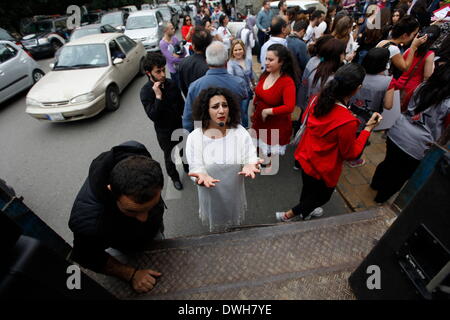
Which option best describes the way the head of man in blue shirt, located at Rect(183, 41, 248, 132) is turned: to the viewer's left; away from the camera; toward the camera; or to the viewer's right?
away from the camera

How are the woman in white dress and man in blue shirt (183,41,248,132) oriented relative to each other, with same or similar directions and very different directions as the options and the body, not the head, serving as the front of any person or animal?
very different directions

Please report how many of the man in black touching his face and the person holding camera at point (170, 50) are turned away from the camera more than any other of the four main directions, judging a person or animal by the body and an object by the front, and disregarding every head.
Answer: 0

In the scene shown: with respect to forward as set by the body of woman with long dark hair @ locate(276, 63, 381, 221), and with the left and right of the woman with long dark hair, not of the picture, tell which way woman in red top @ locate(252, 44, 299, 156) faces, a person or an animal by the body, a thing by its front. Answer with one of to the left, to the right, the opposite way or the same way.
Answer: the opposite way

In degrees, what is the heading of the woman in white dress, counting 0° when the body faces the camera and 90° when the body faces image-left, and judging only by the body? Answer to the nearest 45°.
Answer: approximately 0°

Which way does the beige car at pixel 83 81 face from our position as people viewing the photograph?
facing the viewer and to the left of the viewer

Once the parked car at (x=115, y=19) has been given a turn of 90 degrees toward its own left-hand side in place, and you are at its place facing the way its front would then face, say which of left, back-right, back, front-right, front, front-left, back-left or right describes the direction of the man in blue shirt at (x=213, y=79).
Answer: front-right

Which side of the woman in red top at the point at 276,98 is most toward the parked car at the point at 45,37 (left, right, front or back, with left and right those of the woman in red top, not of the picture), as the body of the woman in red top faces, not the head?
right

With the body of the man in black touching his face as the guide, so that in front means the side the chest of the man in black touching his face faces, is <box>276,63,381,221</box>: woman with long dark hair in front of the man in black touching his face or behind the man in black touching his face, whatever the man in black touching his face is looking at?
in front

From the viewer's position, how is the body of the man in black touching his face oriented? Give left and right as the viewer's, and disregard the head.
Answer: facing the viewer and to the right of the viewer

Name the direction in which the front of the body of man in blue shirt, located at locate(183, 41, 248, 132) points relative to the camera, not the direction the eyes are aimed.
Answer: away from the camera

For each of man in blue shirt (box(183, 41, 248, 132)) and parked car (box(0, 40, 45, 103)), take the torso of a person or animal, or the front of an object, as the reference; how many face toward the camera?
0

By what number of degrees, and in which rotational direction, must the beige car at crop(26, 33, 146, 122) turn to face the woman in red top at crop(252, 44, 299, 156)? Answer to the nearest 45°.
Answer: approximately 90° to its left
